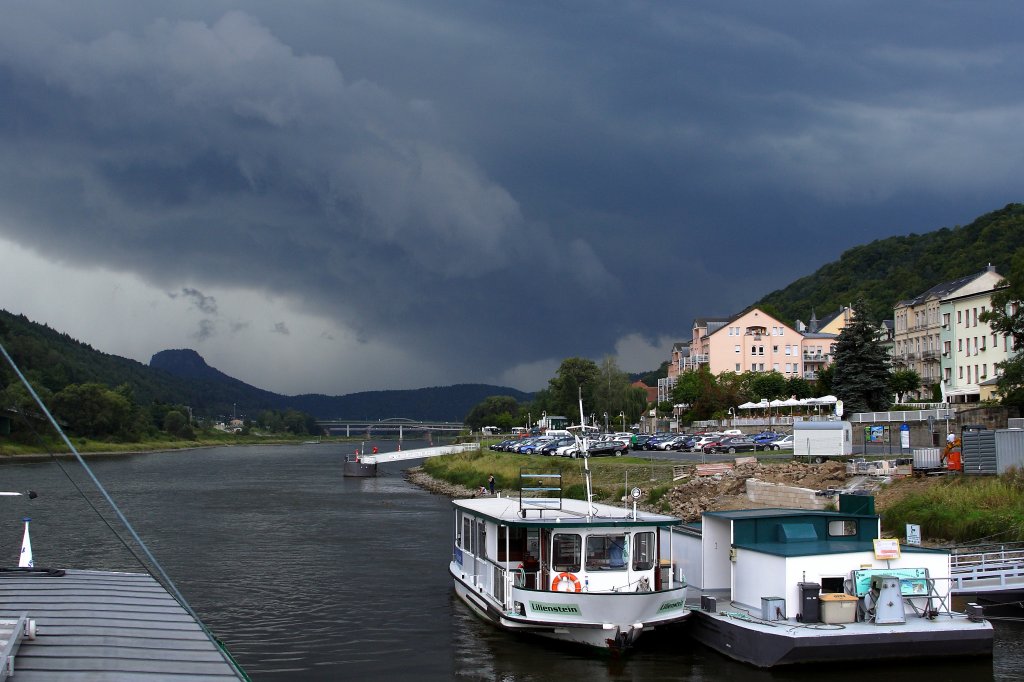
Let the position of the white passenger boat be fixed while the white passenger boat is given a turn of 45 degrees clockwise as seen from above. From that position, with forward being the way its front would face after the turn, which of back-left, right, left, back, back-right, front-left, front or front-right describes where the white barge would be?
left

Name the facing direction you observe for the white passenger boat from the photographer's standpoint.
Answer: facing the viewer and to the right of the viewer

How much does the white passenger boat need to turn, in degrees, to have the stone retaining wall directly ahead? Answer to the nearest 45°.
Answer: approximately 90° to its left

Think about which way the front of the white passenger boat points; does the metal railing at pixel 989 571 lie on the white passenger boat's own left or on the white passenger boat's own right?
on the white passenger boat's own left

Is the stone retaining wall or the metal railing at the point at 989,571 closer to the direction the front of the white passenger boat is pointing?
the metal railing

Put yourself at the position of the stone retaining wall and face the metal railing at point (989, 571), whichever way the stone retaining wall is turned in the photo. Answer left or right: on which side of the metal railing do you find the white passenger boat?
right

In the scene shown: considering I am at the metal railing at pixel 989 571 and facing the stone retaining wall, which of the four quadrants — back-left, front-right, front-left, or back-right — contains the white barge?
back-left
